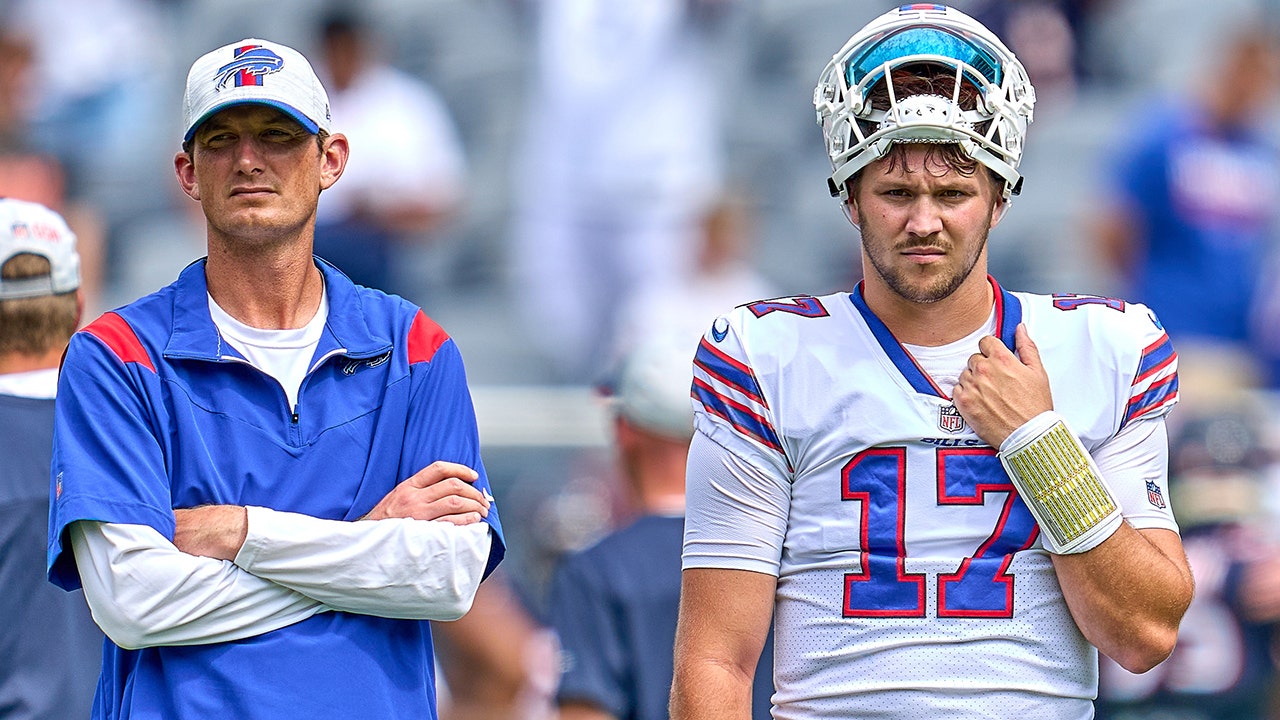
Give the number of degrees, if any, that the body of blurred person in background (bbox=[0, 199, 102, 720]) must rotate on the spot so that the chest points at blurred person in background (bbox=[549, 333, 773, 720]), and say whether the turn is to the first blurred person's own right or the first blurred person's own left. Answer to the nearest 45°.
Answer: approximately 90° to the first blurred person's own right

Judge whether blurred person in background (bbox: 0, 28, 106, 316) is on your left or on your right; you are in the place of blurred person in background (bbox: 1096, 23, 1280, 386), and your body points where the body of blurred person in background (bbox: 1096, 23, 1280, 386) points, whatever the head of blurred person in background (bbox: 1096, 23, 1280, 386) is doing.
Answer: on your right

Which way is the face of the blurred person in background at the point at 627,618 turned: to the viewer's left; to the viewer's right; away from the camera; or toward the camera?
away from the camera

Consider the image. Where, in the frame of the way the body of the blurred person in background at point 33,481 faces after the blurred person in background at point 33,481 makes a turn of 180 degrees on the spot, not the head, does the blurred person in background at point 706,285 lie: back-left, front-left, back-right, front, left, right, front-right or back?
back-left

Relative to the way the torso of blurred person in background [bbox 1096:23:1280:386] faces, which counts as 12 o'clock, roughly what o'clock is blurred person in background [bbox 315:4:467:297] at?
blurred person in background [bbox 315:4:467:297] is roughly at 4 o'clock from blurred person in background [bbox 1096:23:1280:386].

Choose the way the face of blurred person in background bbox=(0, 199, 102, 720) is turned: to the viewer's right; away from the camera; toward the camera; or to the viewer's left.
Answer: away from the camera

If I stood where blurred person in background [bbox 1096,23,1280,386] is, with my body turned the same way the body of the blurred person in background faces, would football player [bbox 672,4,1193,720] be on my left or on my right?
on my right

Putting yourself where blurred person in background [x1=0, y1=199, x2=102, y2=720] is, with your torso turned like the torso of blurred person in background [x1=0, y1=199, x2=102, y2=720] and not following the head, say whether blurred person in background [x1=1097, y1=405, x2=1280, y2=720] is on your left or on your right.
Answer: on your right

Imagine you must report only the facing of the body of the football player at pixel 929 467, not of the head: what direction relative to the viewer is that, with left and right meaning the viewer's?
facing the viewer

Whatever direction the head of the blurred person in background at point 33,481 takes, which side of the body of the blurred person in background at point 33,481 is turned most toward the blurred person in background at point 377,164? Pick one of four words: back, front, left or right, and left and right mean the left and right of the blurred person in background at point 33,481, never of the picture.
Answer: front

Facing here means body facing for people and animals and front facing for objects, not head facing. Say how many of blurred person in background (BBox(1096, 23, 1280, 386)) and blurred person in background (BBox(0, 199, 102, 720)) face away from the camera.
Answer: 1

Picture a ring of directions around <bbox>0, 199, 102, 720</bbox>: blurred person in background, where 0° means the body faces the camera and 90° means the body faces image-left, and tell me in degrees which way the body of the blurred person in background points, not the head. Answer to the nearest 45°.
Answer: approximately 180°
